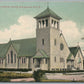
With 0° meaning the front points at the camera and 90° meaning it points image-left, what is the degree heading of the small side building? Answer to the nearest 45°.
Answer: approximately 315°
